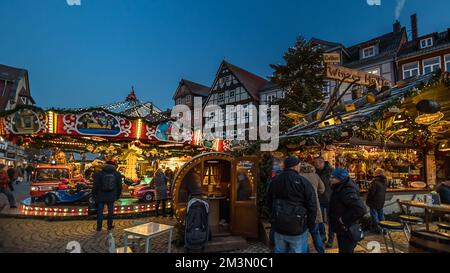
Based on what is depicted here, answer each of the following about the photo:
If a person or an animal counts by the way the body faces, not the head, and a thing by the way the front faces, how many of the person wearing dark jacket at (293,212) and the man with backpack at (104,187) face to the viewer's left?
0

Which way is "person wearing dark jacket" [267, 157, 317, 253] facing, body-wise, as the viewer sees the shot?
away from the camera

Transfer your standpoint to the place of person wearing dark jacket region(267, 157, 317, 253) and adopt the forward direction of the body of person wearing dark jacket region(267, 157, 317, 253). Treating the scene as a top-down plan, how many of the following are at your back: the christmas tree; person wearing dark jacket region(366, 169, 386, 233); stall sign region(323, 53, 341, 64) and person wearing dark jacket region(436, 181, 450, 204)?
0

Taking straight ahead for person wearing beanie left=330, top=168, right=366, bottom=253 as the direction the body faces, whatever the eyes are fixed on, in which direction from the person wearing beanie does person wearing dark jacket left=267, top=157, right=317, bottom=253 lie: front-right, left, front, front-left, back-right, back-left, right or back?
front-left

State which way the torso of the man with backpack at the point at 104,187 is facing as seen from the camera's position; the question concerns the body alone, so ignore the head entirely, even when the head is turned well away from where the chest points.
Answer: away from the camera

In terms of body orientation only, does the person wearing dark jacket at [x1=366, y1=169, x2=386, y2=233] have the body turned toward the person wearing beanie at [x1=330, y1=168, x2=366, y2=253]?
no

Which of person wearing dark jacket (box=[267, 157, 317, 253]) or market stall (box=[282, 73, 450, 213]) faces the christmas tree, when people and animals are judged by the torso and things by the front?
the person wearing dark jacket

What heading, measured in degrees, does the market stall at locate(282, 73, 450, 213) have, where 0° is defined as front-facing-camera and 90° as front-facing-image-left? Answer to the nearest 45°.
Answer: approximately 45°

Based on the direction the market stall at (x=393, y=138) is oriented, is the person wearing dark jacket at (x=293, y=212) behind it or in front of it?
in front

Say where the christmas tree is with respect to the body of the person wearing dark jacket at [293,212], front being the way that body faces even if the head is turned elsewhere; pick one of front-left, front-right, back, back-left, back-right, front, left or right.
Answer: front
